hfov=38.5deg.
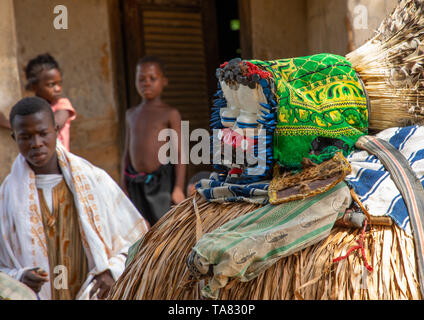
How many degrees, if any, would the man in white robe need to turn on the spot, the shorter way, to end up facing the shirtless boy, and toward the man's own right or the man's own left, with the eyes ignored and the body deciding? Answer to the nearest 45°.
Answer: approximately 135° to the man's own left

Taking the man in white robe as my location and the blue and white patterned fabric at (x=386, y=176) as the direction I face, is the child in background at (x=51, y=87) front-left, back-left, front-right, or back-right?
back-left

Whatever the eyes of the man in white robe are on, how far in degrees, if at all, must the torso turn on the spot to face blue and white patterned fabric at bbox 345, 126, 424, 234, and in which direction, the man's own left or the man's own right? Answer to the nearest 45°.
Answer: approximately 45° to the man's own left

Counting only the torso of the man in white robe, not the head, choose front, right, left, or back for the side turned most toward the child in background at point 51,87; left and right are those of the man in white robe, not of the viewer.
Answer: back

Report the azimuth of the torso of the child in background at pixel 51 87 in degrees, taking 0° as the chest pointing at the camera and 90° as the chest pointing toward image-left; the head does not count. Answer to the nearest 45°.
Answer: approximately 315°

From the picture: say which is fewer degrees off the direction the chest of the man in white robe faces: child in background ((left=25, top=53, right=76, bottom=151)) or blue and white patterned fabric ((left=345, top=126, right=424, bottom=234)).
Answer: the blue and white patterned fabric
